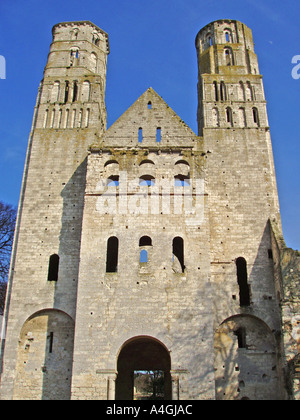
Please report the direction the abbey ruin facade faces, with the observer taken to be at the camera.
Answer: facing the viewer
